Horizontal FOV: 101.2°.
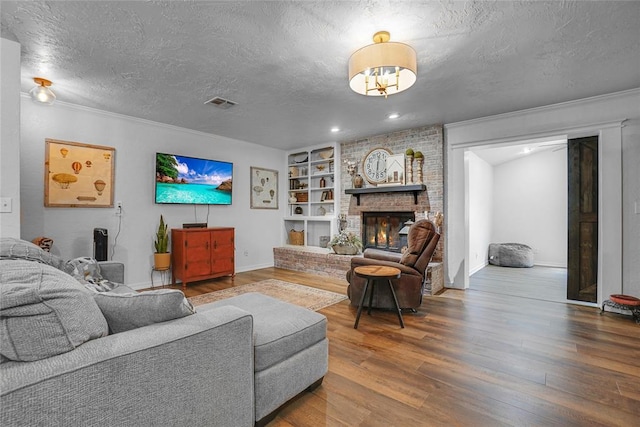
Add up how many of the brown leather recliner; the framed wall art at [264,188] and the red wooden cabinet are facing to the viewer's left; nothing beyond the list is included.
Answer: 1

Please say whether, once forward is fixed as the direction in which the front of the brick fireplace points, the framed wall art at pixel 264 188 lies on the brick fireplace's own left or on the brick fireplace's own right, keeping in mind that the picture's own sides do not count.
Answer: on the brick fireplace's own right

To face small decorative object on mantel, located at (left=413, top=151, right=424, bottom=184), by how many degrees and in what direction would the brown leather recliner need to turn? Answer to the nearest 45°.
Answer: approximately 90° to its right

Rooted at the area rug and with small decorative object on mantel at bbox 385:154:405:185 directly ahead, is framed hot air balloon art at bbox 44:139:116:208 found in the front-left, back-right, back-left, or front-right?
back-left

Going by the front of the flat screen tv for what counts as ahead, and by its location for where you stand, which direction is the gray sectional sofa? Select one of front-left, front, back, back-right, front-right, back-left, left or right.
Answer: front-right

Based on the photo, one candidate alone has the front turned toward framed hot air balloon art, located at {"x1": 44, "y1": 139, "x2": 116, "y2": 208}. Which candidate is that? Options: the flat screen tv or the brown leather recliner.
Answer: the brown leather recliner

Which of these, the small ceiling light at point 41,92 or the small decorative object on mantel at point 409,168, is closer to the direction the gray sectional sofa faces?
the small decorative object on mantel

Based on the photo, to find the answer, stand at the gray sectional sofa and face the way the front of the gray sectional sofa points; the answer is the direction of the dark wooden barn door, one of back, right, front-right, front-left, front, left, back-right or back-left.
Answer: front-right

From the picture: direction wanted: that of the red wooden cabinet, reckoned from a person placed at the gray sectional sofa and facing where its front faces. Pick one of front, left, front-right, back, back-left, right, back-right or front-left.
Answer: front-left

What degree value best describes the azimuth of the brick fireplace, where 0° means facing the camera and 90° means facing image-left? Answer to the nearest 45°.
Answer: approximately 45°

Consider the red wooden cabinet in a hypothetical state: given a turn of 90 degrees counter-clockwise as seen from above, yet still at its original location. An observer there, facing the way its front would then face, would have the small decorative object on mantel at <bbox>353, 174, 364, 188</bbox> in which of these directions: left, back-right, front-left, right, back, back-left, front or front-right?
front-right

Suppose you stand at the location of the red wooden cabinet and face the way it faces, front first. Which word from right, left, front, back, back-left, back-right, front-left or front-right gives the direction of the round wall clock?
front-left
